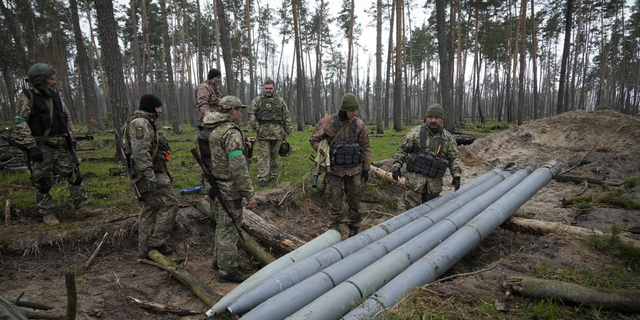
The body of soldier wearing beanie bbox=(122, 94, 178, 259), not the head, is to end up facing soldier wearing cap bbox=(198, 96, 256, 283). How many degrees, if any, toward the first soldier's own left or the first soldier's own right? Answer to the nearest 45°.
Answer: approximately 45° to the first soldier's own right

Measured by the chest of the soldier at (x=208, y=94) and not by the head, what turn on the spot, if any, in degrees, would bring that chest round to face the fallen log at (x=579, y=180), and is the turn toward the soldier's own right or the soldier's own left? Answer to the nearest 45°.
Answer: approximately 45° to the soldier's own left

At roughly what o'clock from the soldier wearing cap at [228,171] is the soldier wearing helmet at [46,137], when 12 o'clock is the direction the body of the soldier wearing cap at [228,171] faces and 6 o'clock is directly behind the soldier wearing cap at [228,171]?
the soldier wearing helmet at [46,137] is roughly at 7 o'clock from the soldier wearing cap at [228,171].

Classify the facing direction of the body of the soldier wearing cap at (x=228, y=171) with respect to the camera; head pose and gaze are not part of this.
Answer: to the viewer's right

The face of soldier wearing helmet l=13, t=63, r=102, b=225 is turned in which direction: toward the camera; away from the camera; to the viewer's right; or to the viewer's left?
to the viewer's right

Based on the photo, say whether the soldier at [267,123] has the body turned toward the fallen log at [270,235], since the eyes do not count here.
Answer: yes

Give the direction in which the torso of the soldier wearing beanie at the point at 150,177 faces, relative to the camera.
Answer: to the viewer's right

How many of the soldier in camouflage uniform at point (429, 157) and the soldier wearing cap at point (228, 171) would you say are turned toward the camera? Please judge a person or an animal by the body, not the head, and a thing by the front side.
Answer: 1

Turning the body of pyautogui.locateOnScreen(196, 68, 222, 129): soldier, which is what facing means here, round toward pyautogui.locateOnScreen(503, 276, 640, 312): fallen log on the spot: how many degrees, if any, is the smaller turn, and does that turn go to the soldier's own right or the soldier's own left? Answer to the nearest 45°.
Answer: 0° — they already face it
